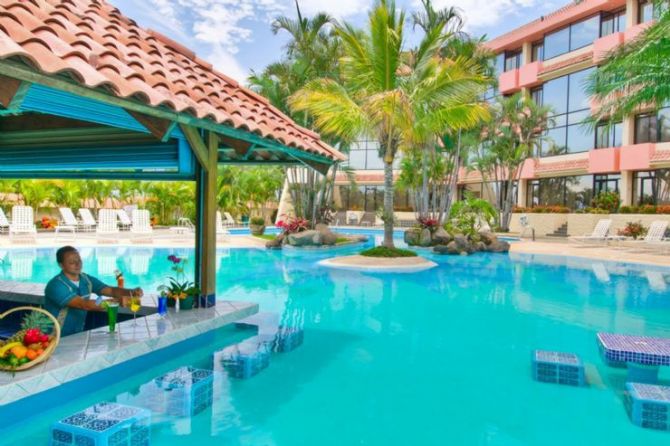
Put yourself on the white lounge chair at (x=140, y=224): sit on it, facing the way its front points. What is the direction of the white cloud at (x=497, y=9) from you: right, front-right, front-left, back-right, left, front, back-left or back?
left

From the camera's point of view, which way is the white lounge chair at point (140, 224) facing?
toward the camera

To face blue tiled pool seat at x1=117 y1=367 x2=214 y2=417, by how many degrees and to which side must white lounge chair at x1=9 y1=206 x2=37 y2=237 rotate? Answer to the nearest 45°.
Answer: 0° — it already faces it

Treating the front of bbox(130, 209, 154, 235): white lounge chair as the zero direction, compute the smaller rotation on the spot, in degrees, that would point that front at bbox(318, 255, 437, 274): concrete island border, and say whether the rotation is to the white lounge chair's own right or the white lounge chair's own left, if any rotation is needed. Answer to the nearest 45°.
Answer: approximately 45° to the white lounge chair's own left

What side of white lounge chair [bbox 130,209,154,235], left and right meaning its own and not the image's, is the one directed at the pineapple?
front

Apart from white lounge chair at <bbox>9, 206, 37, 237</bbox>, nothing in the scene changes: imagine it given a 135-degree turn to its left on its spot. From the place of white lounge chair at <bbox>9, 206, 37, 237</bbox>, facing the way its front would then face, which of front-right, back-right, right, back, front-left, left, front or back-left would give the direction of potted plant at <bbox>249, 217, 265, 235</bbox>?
front-right

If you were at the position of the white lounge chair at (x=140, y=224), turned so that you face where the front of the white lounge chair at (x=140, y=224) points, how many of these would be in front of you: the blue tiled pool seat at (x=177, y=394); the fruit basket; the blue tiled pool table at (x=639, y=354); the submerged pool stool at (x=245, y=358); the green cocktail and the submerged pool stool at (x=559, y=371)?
6

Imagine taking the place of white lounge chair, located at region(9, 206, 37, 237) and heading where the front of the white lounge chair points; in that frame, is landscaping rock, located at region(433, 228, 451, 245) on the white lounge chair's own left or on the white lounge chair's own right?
on the white lounge chair's own left

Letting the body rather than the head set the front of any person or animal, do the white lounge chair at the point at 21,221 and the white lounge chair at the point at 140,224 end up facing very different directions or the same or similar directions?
same or similar directions

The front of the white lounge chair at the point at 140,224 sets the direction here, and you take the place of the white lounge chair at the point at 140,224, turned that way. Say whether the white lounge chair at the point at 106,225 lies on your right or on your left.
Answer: on your right

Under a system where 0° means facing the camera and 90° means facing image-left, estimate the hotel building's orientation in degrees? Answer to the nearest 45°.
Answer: approximately 45°

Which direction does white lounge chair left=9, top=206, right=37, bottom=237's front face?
toward the camera

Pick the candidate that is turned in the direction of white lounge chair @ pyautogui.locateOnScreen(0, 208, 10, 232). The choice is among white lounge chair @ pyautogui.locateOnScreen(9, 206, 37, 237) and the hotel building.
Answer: the hotel building

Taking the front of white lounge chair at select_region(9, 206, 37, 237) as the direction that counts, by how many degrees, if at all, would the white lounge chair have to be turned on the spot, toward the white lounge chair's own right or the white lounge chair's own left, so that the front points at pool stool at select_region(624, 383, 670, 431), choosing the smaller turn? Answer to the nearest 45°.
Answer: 0° — it already faces it

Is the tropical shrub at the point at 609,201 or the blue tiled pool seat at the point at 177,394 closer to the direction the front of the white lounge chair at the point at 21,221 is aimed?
the blue tiled pool seat

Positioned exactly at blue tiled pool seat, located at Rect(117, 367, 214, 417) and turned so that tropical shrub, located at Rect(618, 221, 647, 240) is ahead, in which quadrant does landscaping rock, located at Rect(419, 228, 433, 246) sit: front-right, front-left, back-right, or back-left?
front-left

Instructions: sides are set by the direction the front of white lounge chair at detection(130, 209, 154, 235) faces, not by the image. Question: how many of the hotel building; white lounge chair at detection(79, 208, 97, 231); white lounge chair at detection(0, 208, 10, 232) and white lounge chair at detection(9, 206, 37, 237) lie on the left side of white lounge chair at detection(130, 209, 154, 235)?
1

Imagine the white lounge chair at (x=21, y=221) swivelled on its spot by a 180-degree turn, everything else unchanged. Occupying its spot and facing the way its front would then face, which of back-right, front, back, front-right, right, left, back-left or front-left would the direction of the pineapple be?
back

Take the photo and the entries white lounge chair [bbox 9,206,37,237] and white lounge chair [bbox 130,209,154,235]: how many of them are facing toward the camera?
2

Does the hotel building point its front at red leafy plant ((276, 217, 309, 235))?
yes

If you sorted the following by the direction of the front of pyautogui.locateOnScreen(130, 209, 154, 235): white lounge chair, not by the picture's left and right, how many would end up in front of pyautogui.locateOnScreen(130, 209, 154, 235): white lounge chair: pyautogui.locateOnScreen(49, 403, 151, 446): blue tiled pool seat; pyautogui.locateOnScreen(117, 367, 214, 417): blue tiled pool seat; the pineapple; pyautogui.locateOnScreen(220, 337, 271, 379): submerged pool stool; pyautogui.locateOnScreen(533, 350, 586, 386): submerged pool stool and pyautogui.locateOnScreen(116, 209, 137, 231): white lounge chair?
5
